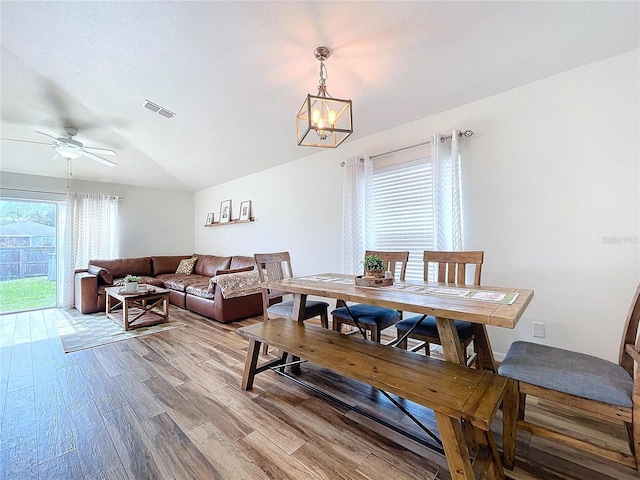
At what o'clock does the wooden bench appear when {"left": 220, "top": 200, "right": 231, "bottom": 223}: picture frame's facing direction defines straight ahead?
The wooden bench is roughly at 10 o'clock from the picture frame.

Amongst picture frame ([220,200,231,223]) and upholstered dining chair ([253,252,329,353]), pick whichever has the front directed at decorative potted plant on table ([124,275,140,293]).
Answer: the picture frame

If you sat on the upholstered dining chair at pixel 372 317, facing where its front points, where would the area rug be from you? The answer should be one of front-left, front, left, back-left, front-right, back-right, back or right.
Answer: front-right

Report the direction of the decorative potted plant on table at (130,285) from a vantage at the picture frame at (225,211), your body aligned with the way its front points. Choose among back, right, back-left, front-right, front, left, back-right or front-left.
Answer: front

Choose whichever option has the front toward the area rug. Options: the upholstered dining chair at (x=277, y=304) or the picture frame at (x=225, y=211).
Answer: the picture frame

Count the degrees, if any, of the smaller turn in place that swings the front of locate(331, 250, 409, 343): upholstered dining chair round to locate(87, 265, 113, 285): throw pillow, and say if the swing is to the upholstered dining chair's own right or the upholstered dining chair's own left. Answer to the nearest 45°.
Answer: approximately 45° to the upholstered dining chair's own right

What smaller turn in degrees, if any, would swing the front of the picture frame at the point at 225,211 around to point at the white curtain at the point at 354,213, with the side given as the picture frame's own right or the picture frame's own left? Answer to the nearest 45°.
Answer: approximately 90° to the picture frame's own left

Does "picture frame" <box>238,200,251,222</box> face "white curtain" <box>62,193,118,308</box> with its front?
no

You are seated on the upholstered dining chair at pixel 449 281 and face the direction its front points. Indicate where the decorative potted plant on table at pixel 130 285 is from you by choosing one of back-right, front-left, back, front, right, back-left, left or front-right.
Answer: front-right

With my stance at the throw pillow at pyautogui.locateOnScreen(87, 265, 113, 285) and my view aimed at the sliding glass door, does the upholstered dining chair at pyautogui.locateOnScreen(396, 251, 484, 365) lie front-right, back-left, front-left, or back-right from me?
back-left

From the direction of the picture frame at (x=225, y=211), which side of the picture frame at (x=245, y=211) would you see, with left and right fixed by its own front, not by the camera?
right

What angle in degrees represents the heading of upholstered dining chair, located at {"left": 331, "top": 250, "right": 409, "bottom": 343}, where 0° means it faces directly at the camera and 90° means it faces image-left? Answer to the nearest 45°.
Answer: approximately 45°

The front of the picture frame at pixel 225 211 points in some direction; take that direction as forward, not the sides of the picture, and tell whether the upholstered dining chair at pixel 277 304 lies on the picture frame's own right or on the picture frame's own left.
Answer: on the picture frame's own left

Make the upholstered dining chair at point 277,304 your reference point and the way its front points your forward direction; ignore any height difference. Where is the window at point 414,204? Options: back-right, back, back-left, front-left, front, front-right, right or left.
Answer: front-left

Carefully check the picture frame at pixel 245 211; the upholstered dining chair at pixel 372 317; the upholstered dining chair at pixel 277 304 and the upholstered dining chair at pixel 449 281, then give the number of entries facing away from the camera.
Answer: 0

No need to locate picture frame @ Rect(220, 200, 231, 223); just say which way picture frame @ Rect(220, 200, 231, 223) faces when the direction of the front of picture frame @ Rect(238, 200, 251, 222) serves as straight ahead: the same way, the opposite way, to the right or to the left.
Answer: the same way

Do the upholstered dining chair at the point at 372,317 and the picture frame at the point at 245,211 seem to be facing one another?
no

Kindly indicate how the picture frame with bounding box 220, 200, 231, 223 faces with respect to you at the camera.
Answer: facing the viewer and to the left of the viewer
